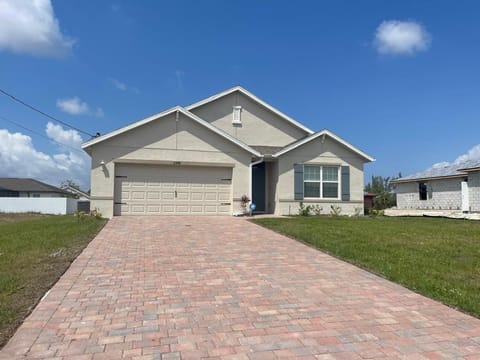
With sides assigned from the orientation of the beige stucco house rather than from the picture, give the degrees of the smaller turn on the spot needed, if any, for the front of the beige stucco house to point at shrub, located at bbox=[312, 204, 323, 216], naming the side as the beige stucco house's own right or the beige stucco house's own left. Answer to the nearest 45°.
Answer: approximately 90° to the beige stucco house's own left

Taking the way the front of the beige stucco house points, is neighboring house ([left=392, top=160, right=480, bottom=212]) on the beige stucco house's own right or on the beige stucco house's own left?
on the beige stucco house's own left

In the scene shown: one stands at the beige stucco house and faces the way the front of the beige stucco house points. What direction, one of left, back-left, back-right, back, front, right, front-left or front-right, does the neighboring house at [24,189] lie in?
back-right

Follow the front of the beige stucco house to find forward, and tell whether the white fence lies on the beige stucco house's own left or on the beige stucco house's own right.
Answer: on the beige stucco house's own right

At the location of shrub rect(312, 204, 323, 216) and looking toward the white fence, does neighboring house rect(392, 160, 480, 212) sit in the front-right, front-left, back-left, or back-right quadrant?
back-right

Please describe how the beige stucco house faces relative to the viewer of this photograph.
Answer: facing the viewer
